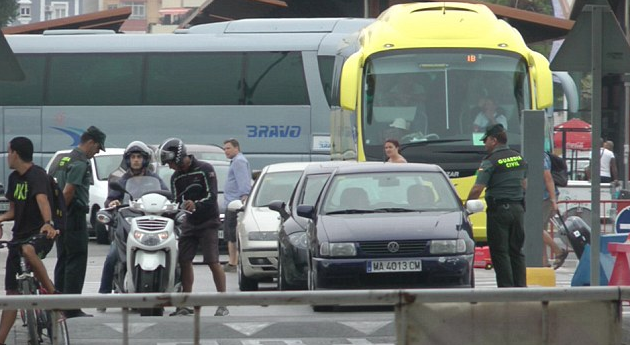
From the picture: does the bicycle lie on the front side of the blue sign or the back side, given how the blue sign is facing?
on the front side

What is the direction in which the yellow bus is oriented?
toward the camera

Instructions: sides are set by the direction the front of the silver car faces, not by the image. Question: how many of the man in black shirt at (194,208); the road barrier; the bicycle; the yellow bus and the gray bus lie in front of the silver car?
3

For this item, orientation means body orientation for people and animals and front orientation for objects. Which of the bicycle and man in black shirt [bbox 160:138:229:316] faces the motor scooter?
the man in black shirt

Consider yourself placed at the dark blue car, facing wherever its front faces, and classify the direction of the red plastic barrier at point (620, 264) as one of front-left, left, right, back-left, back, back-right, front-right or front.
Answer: left

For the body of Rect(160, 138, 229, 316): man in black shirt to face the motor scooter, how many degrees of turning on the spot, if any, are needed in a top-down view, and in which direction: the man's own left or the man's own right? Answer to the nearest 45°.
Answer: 0° — they already face it

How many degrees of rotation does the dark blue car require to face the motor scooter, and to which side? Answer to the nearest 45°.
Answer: approximately 90° to its right

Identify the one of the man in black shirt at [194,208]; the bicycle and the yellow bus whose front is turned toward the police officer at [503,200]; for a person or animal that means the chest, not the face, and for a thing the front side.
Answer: the yellow bus

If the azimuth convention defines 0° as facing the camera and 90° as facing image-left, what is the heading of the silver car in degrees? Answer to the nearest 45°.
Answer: approximately 0°

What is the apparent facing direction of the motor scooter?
toward the camera

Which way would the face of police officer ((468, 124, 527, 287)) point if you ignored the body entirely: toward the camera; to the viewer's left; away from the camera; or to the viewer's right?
to the viewer's left

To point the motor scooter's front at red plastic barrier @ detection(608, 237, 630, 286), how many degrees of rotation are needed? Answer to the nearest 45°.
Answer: approximately 90° to its left

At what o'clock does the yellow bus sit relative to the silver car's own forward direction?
The yellow bus is roughly at 7 o'clock from the silver car.
